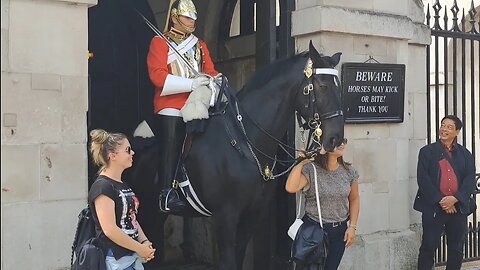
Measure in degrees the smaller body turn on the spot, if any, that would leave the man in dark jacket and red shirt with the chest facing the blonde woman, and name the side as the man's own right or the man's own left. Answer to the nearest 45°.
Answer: approximately 45° to the man's own right

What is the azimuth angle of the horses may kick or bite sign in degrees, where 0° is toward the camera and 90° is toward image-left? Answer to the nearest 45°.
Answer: approximately 0°

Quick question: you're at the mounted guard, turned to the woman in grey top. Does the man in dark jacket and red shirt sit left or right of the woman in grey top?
left

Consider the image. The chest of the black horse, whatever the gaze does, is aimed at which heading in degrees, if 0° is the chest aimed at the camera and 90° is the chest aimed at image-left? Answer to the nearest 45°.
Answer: approximately 315°

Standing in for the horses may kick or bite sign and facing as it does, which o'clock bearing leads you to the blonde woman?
The blonde woman is roughly at 1 o'clock from the horses may kick or bite sign.

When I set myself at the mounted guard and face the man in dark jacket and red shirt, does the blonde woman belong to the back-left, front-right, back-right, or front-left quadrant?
back-right

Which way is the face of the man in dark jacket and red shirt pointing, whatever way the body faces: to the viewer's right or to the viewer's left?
to the viewer's left
